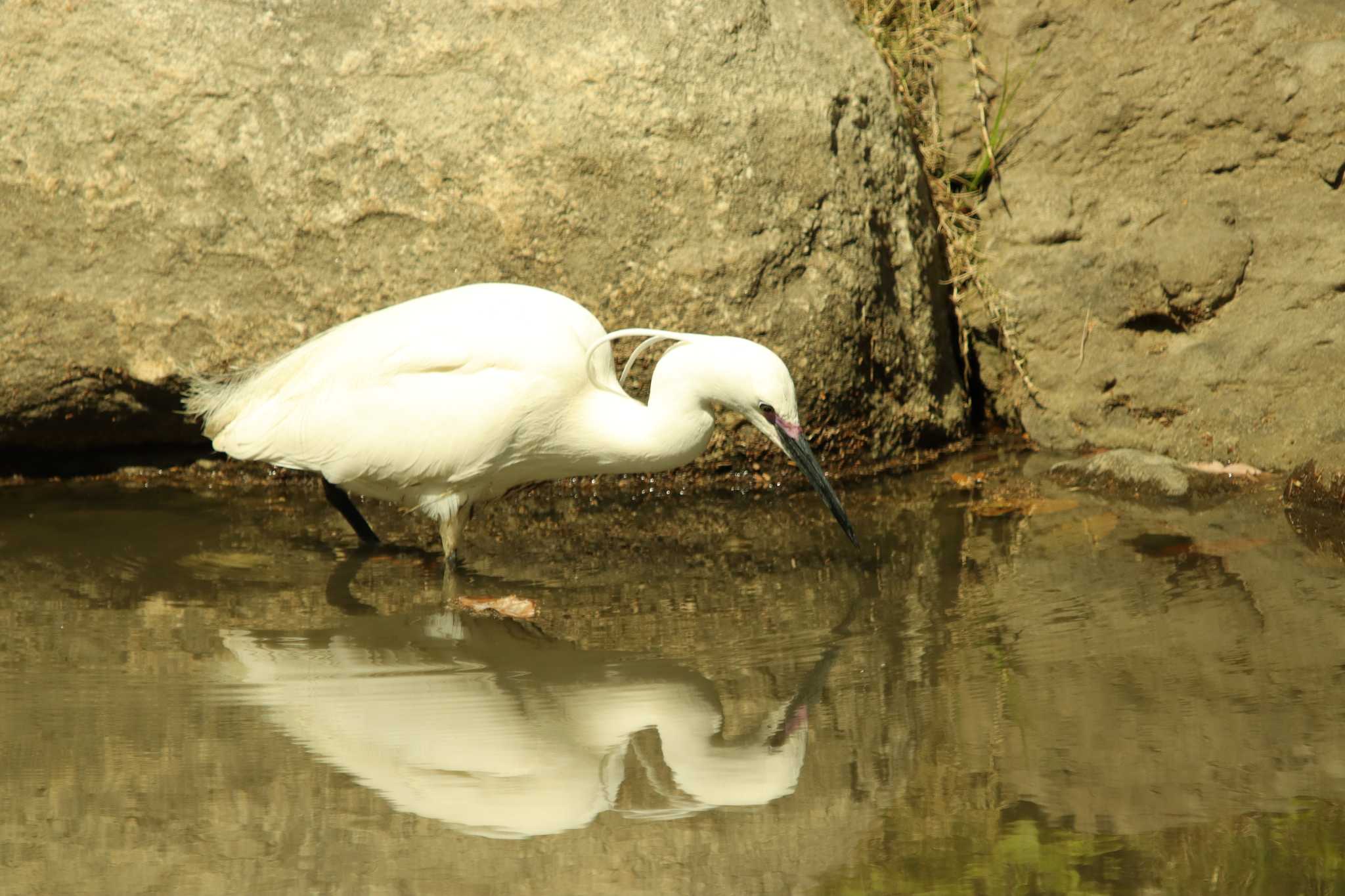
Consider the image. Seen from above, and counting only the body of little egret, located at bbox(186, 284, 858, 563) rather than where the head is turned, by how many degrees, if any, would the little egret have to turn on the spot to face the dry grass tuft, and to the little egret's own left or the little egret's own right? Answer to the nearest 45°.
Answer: approximately 45° to the little egret's own left

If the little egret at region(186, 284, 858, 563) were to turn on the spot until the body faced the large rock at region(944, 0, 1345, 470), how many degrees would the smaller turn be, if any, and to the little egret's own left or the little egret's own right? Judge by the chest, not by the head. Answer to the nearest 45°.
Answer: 0° — it already faces it

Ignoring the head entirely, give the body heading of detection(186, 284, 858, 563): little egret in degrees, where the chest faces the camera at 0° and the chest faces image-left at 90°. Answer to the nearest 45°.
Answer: approximately 270°

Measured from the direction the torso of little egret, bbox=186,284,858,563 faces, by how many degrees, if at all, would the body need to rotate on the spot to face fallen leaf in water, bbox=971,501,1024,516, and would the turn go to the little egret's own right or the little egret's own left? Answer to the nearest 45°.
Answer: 0° — it already faces it

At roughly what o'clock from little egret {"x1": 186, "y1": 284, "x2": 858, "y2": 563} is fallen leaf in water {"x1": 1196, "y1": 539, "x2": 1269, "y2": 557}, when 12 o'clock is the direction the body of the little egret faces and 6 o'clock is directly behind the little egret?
The fallen leaf in water is roughly at 12 o'clock from the little egret.
